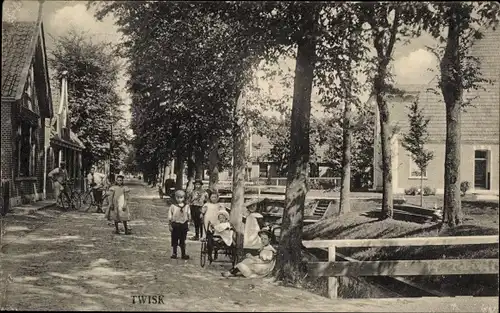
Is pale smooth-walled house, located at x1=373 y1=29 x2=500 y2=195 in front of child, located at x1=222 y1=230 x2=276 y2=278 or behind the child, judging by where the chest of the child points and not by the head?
behind

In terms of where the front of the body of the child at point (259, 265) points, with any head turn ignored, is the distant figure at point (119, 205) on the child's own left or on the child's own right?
on the child's own right

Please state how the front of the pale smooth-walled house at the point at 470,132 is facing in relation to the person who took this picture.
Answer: facing the viewer

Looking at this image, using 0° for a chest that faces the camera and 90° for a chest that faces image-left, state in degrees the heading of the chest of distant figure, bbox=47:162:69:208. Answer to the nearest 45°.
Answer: approximately 315°

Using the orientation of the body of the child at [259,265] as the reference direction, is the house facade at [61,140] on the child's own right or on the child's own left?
on the child's own right

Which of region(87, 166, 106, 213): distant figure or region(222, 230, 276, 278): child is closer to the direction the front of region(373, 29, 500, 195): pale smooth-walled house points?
the child

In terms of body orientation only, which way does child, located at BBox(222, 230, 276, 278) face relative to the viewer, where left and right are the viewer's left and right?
facing the viewer and to the left of the viewer

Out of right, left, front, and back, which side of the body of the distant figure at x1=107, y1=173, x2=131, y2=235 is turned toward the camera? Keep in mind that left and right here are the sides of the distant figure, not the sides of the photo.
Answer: front

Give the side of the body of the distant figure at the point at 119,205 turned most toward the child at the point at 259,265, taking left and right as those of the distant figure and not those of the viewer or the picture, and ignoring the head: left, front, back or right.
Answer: front
